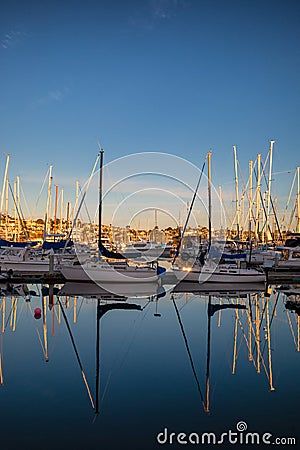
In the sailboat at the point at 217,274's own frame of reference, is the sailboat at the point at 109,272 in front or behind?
in front

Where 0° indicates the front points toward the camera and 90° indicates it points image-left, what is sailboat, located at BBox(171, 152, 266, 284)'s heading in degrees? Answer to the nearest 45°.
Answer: approximately 90°
